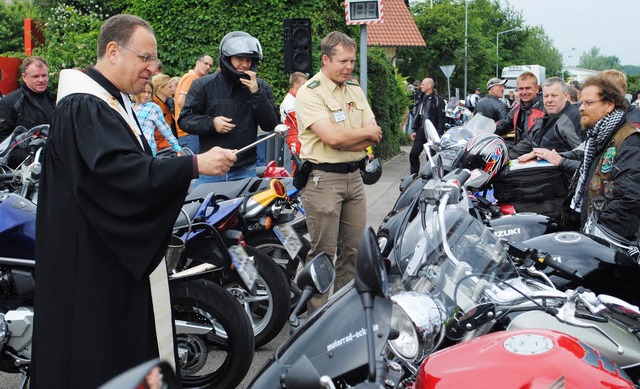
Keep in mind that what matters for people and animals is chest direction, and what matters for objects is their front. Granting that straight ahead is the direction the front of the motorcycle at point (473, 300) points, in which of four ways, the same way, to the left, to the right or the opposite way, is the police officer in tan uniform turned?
to the left

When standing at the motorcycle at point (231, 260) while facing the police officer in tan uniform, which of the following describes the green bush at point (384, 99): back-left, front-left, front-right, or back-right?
front-left

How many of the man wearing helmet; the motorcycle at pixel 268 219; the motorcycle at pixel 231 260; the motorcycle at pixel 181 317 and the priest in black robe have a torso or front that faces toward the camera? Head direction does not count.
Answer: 1

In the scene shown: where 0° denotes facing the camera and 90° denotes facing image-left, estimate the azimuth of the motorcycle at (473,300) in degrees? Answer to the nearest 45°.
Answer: approximately 45°

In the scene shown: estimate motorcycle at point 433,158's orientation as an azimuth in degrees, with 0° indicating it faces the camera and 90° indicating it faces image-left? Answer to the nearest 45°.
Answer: approximately 45°

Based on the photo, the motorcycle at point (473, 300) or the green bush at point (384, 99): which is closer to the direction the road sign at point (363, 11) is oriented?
the motorcycle

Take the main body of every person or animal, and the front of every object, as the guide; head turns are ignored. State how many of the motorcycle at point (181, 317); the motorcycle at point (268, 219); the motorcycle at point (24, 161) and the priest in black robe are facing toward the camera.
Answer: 0

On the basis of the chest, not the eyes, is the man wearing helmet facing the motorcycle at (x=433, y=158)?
no

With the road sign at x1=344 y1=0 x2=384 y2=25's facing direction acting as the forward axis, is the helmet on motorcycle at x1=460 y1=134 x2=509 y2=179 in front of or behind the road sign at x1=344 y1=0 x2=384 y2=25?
in front

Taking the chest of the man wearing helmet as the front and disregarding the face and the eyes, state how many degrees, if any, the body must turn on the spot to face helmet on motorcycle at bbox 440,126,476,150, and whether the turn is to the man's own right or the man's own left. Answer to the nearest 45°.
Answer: approximately 90° to the man's own left

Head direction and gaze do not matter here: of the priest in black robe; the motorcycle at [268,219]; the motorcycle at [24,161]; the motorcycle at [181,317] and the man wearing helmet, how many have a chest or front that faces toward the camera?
1

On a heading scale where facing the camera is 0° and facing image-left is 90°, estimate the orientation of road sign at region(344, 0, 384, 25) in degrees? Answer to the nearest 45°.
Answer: approximately 0°

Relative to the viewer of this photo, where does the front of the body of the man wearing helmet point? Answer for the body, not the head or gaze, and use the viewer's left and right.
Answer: facing the viewer

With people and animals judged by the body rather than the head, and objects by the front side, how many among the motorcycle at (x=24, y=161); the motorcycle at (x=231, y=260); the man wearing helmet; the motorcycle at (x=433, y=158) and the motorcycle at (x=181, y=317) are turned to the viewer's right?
0

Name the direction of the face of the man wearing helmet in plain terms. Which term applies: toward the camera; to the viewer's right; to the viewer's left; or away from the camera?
toward the camera
